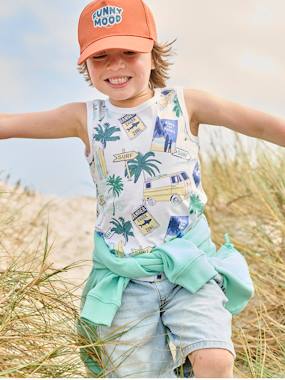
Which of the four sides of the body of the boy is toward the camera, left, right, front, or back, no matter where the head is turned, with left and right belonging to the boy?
front
